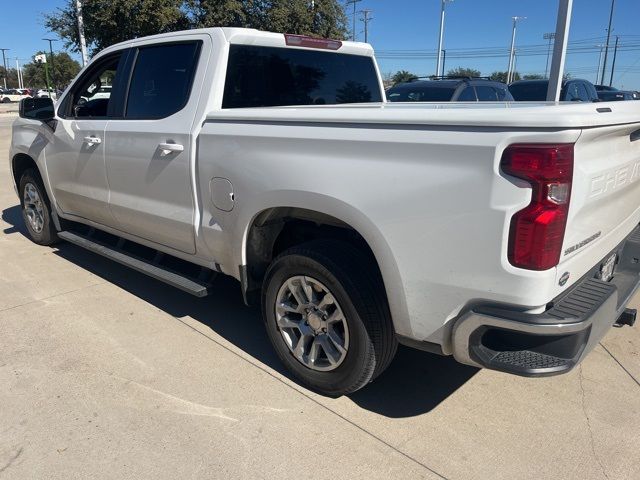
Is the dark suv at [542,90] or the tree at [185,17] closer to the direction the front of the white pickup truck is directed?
the tree

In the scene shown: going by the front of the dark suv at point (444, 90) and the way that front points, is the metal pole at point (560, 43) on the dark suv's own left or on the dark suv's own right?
on the dark suv's own left

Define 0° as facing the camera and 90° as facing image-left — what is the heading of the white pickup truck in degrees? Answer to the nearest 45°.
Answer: approximately 135°

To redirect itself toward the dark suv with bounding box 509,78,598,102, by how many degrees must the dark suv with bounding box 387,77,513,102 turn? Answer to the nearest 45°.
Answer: approximately 180°

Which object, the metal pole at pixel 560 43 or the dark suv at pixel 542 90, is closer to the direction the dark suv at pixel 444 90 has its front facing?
the metal pole

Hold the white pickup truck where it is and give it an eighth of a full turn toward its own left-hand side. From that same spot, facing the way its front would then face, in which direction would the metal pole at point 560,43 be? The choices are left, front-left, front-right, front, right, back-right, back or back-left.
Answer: back-right

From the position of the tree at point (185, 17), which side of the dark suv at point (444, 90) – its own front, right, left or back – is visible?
right

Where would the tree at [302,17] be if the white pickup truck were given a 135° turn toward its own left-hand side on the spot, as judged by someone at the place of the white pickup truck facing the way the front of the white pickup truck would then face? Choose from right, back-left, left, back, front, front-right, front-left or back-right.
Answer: back

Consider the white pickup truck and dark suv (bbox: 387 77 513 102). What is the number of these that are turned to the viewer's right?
0

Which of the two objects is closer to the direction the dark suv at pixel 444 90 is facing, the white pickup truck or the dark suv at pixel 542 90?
the white pickup truck

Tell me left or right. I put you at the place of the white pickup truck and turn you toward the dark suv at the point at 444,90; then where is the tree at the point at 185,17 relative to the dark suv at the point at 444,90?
left

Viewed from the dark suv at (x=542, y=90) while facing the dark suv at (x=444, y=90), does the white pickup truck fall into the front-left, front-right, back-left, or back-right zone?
front-left

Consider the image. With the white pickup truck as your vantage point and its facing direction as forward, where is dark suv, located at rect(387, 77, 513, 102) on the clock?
The dark suv is roughly at 2 o'clock from the white pickup truck.

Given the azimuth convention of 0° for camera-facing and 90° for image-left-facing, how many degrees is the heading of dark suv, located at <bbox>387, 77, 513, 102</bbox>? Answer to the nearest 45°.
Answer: approximately 45°

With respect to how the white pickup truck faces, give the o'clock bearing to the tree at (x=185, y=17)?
The tree is roughly at 1 o'clock from the white pickup truck.

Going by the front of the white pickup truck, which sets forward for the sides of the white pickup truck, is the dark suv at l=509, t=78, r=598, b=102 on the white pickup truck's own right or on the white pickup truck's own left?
on the white pickup truck's own right
